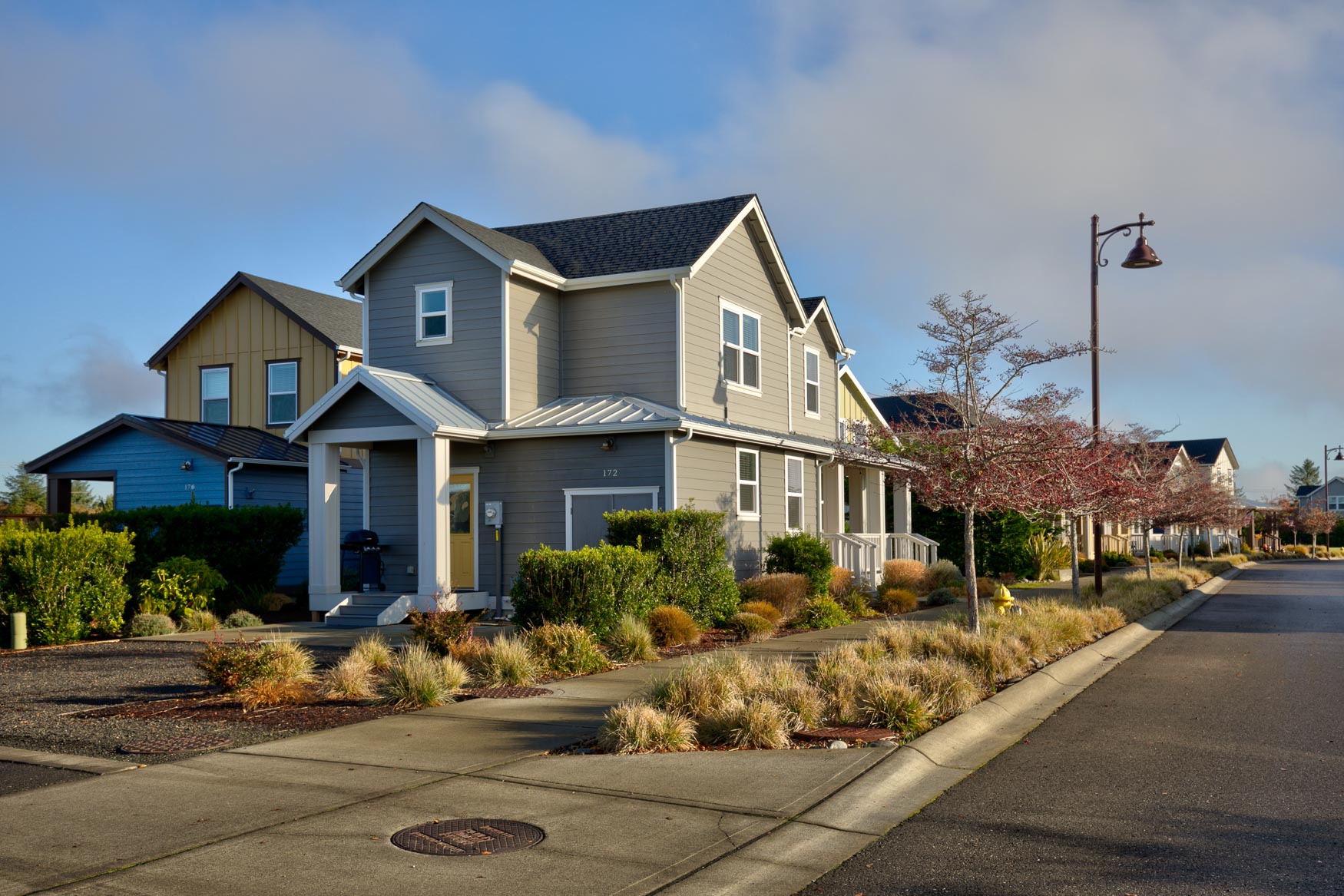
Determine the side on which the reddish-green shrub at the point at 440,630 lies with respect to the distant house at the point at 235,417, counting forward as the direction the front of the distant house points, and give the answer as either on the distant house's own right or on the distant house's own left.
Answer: on the distant house's own left

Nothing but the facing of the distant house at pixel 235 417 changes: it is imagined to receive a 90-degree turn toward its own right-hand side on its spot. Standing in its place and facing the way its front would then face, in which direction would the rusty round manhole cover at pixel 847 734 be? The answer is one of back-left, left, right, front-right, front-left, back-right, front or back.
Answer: back-left

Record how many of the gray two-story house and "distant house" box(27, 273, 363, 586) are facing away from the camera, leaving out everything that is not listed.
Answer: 0

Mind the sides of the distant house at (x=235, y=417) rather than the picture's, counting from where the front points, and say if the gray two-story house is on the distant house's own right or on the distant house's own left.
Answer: on the distant house's own left

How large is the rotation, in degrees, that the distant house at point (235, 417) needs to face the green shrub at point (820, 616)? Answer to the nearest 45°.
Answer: approximately 90° to its left

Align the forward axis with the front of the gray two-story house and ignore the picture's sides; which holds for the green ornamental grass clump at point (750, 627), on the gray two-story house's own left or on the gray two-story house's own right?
on the gray two-story house's own left

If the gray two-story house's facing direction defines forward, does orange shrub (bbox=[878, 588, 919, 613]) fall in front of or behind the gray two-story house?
behind

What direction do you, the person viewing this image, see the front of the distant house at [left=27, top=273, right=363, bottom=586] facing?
facing the viewer and to the left of the viewer

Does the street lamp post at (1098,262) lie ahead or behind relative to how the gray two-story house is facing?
behind

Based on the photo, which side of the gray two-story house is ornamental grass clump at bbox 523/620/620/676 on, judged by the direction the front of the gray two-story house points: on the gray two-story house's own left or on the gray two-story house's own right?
on the gray two-story house's own left

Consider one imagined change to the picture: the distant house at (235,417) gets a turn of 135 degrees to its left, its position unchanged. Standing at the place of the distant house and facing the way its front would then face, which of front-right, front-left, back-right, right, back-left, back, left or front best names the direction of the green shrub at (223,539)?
right

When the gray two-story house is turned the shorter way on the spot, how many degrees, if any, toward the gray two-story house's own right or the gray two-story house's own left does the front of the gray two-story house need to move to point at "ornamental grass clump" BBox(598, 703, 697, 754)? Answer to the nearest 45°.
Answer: approximately 45° to the gray two-story house's own left

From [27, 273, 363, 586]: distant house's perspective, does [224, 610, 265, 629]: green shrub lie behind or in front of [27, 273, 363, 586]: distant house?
in front

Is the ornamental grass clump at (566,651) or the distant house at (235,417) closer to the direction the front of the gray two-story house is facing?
the ornamental grass clump

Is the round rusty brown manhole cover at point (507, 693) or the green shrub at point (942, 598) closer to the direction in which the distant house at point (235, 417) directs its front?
the round rusty brown manhole cover

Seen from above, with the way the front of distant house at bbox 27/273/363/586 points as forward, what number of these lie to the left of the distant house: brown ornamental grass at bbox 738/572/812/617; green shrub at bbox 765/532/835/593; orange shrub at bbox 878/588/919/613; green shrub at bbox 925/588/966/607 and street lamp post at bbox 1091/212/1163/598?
5
